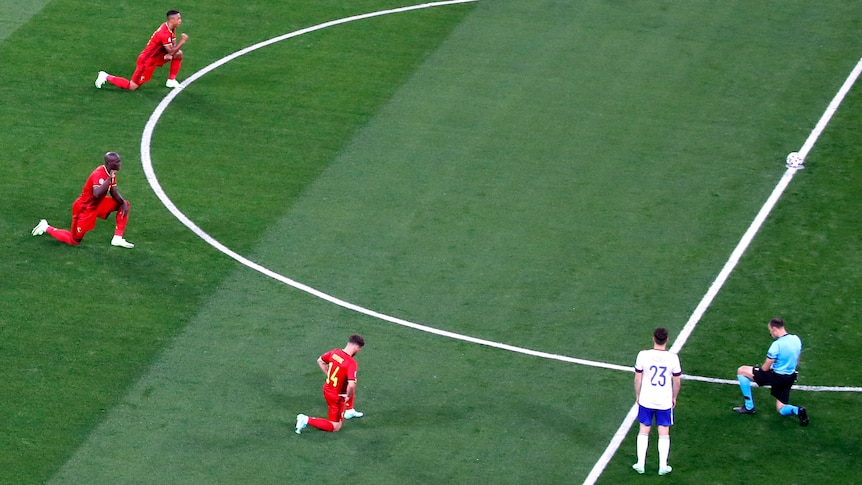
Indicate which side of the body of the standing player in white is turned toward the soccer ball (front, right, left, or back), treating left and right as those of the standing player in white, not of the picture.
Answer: front

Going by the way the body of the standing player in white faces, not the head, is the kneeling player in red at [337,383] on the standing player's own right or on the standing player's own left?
on the standing player's own left

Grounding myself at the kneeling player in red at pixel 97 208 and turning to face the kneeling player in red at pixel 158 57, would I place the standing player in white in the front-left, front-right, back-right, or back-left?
back-right

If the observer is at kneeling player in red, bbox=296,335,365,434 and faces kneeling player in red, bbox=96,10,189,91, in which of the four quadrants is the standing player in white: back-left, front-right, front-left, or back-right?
back-right

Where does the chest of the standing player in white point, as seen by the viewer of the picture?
away from the camera

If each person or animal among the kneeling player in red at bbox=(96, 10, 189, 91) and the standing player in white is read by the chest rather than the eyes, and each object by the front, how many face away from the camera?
1

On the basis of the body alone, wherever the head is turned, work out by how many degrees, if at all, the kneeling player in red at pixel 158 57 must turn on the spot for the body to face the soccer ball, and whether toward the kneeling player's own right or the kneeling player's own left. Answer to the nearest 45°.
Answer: approximately 45° to the kneeling player's own right

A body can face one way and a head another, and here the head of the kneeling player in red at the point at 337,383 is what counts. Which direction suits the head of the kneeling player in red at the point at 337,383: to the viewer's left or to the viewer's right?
to the viewer's right

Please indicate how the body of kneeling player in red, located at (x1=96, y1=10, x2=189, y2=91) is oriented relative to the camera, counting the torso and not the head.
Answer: to the viewer's right

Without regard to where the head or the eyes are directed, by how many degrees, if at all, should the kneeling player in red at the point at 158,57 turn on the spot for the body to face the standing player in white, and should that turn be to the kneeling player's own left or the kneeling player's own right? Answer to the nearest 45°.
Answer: approximately 45° to the kneeling player's own right

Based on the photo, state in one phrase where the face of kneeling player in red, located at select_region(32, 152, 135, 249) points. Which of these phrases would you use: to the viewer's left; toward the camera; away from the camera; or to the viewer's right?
to the viewer's right

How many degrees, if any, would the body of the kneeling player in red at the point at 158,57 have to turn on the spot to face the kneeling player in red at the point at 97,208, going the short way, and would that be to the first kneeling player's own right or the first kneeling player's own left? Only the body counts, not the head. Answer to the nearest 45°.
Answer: approximately 90° to the first kneeling player's own right
